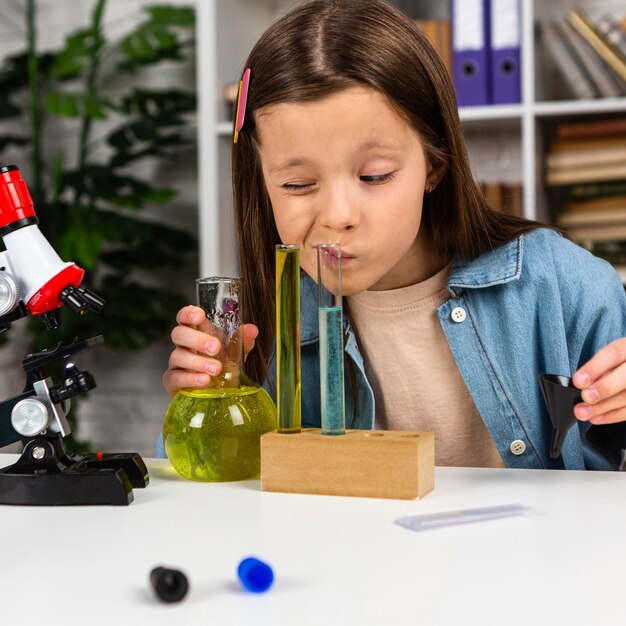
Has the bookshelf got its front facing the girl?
yes

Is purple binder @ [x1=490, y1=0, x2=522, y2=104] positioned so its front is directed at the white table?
yes
